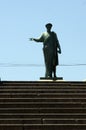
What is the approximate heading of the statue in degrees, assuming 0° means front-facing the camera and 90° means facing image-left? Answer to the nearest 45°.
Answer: approximately 0°
